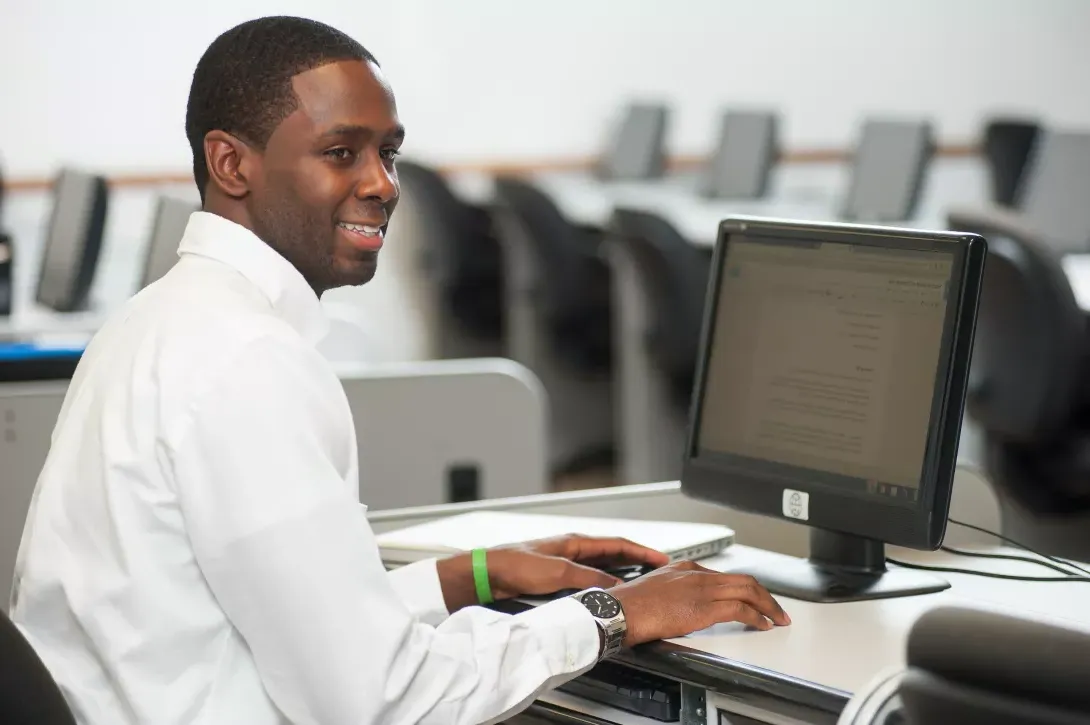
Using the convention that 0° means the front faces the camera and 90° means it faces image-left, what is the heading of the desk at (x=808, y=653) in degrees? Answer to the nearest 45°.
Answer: approximately 45°

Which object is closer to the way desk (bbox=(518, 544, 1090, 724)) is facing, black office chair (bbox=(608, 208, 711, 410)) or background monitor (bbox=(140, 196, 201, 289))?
the background monitor

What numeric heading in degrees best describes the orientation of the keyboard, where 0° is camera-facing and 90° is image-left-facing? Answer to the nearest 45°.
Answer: approximately 45°

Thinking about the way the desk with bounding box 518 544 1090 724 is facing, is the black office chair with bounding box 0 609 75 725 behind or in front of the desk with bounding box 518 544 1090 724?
in front

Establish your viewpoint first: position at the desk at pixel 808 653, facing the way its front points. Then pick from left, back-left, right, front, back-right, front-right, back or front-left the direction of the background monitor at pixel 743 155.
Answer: back-right

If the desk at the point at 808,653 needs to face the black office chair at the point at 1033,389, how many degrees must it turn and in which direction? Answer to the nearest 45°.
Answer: approximately 135° to its right

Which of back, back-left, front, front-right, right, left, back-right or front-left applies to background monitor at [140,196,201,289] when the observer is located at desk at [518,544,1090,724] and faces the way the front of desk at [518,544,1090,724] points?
right

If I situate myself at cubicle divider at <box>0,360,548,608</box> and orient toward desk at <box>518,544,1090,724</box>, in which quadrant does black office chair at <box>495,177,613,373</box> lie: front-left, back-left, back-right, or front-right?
back-left

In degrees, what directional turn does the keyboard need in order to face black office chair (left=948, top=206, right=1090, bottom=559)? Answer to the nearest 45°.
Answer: approximately 180°

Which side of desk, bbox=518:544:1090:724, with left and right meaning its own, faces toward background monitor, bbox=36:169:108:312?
right

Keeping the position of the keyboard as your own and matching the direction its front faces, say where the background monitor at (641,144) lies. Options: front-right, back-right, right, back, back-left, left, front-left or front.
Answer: back-right

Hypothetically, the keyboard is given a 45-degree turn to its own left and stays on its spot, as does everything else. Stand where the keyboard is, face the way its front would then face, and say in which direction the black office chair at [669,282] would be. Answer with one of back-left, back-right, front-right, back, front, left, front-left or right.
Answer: back

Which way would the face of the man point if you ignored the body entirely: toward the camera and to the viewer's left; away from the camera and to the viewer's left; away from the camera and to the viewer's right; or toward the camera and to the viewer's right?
toward the camera and to the viewer's right

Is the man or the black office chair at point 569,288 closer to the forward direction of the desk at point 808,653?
the man
